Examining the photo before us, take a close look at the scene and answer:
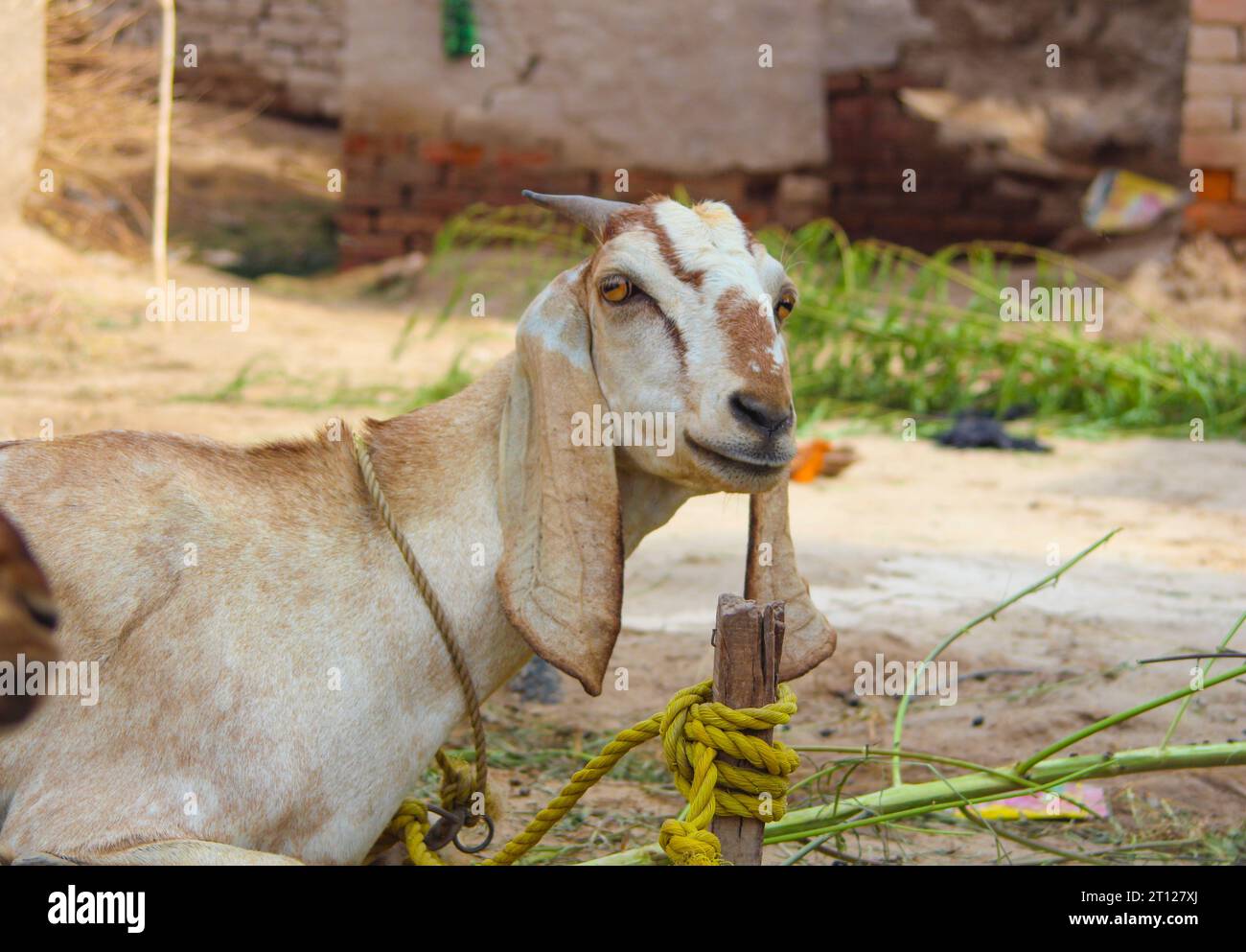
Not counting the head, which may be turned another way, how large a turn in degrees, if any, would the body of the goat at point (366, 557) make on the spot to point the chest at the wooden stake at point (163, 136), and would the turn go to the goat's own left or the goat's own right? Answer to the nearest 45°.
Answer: approximately 90° to the goat's own left

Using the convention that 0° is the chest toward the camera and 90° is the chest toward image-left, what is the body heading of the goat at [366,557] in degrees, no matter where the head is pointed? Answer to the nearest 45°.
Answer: approximately 270°

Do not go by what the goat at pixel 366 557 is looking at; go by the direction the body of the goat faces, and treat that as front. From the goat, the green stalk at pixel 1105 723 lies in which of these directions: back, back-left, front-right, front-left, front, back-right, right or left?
front

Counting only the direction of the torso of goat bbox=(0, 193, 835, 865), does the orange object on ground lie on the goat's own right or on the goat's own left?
on the goat's own left

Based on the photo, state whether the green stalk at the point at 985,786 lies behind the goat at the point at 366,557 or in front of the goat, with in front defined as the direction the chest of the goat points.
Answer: in front
